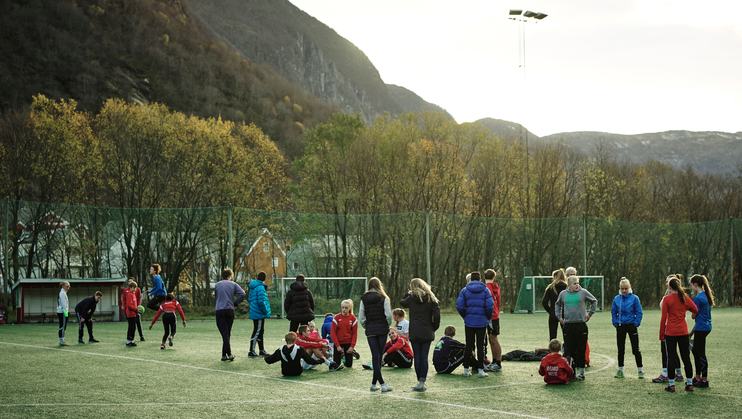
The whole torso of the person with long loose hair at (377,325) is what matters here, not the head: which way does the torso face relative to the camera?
away from the camera

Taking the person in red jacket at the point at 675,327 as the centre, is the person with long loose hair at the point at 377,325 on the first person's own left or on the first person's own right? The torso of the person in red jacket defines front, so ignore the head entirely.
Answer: on the first person's own left

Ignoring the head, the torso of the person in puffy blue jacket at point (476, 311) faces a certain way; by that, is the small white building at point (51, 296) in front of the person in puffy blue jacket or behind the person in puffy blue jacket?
in front

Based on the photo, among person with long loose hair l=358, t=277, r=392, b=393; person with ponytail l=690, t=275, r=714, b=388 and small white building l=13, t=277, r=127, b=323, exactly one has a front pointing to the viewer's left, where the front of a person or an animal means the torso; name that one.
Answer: person with ponytail l=690, t=275, r=714, b=388

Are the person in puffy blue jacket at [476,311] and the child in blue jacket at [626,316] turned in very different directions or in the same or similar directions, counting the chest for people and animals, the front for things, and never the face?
very different directions

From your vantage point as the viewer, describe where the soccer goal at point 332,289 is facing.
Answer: facing the viewer

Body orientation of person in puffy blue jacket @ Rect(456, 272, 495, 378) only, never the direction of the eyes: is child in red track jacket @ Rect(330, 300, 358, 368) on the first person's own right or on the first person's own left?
on the first person's own left

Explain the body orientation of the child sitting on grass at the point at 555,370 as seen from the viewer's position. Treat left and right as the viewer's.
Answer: facing away from the viewer

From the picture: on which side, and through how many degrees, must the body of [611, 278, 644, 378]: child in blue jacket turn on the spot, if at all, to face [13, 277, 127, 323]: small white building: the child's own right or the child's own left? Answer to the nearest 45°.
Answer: approximately 135° to the child's own right

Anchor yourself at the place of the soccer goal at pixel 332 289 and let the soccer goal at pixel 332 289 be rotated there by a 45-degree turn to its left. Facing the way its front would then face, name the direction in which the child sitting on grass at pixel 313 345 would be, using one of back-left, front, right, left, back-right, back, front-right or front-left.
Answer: front-right

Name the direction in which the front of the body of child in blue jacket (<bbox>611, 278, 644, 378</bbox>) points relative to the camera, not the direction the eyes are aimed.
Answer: toward the camera

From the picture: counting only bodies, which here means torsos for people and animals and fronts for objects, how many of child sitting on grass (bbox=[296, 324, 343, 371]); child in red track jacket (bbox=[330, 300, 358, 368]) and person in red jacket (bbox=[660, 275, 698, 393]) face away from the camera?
1

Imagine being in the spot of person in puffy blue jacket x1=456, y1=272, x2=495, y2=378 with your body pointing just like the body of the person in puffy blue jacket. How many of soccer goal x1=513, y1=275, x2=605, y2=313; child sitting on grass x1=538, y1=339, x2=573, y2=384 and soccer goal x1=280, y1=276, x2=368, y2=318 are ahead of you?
2

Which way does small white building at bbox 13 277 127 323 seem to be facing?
toward the camera

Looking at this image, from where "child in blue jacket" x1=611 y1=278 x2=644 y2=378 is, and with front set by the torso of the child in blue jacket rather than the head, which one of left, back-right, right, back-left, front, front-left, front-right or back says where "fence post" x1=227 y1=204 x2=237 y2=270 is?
back-right

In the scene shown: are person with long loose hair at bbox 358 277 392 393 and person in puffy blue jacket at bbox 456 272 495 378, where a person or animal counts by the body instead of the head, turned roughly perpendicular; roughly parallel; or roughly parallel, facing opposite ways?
roughly parallel

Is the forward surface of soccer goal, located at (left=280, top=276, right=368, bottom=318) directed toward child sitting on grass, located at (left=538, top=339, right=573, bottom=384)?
yes

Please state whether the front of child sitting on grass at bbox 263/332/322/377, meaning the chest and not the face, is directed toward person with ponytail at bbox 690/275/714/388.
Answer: no

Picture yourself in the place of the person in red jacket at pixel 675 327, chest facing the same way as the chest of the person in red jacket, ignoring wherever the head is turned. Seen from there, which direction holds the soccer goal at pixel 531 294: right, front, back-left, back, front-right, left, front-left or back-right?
front

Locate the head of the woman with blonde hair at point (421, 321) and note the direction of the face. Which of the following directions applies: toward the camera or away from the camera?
away from the camera
